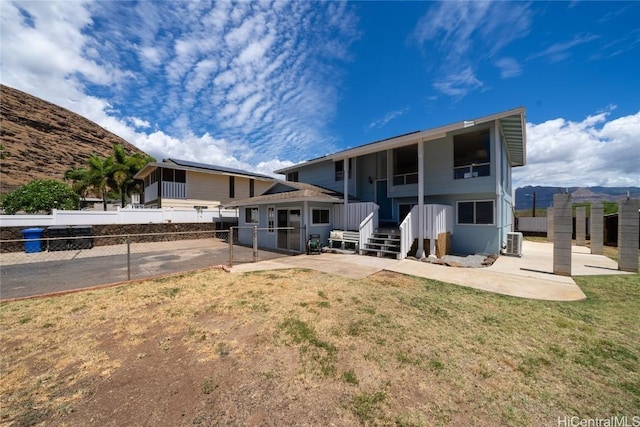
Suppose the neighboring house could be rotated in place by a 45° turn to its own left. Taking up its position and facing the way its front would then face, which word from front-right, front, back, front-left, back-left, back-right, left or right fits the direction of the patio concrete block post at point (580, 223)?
front-left

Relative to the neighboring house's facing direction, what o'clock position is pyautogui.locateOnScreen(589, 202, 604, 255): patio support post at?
The patio support post is roughly at 9 o'clock from the neighboring house.

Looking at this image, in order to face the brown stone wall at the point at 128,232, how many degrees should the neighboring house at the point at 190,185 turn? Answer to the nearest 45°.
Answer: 0° — it already faces it

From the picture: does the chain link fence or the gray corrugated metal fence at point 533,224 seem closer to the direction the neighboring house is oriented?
the chain link fence

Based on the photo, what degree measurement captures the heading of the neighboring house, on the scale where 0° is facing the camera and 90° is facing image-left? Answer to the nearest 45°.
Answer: approximately 45°

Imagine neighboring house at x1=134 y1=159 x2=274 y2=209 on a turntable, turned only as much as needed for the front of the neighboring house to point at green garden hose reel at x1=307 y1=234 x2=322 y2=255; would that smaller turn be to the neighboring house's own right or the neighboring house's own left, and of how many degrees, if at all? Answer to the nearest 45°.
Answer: approximately 90° to the neighboring house's own left

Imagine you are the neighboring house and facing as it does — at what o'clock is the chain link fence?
The chain link fence is roughly at 11 o'clock from the neighboring house.

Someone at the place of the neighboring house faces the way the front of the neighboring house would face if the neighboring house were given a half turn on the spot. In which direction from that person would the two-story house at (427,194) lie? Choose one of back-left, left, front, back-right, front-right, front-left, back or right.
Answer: right

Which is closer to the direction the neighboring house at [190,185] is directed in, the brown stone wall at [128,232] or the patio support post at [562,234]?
the brown stone wall

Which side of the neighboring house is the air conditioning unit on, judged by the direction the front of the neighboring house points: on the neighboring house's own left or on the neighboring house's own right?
on the neighboring house's own left

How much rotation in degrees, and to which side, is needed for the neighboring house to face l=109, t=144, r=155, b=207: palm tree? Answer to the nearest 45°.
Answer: approximately 90° to its right
